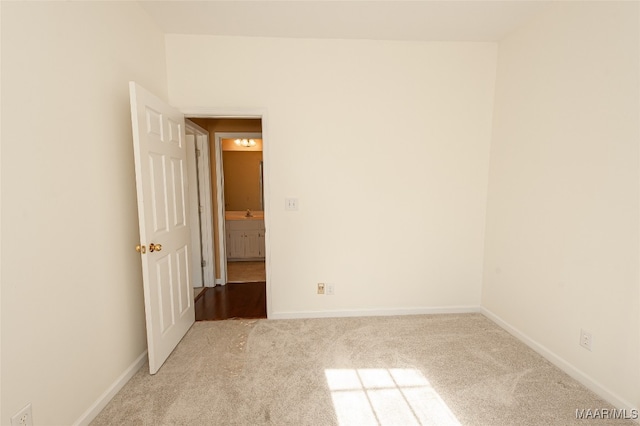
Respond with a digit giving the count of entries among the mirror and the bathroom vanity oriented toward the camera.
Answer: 2

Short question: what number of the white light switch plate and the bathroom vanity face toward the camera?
2

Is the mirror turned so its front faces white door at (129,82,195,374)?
yes

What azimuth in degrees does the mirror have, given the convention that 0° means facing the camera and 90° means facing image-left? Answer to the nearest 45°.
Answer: approximately 0°

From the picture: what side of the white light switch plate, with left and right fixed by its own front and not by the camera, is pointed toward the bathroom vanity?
back

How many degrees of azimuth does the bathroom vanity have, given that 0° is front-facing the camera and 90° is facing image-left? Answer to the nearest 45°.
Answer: approximately 0°

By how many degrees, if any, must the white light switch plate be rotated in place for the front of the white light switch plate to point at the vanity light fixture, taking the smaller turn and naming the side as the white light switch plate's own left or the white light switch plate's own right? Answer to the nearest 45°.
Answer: approximately 180°

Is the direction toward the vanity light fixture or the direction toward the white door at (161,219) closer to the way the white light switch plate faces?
the white door
